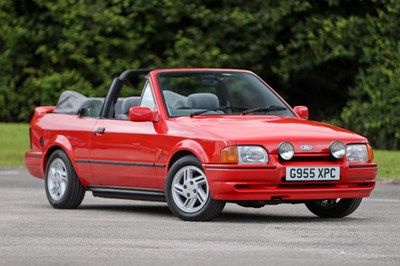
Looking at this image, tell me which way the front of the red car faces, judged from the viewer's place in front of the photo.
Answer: facing the viewer and to the right of the viewer
